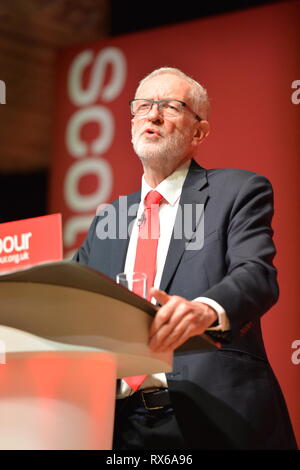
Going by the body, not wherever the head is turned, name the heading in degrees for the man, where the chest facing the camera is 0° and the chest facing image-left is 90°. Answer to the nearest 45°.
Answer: approximately 45°

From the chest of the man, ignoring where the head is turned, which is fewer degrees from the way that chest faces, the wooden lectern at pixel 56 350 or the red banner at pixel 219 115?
the wooden lectern

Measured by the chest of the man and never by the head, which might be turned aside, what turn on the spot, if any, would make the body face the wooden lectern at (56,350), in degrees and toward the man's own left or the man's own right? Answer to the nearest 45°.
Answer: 0° — they already face it

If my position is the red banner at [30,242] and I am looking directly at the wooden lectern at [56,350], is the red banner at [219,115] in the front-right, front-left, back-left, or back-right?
back-left

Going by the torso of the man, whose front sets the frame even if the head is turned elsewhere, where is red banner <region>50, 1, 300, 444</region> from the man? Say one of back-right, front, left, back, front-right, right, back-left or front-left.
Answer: back-right
